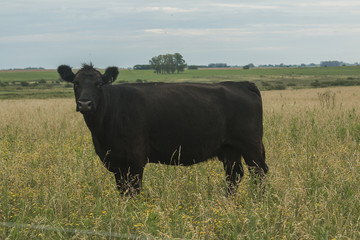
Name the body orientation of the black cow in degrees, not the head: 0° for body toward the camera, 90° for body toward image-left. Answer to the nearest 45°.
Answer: approximately 90°
